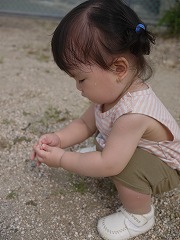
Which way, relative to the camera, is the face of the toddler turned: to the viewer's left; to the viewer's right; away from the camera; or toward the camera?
to the viewer's left

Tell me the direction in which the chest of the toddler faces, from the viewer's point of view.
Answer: to the viewer's left
